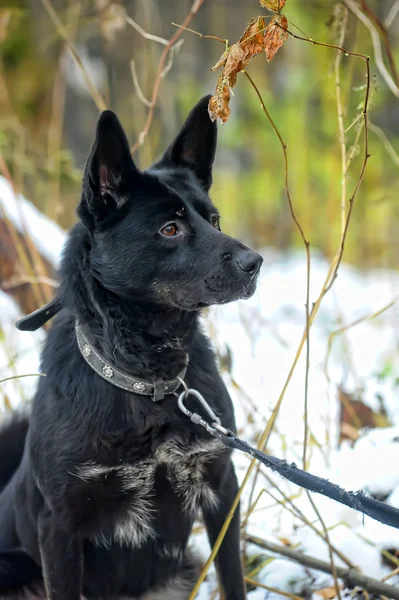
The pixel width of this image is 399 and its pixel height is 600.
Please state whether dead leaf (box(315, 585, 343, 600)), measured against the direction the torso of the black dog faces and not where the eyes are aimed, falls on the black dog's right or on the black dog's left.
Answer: on the black dog's left

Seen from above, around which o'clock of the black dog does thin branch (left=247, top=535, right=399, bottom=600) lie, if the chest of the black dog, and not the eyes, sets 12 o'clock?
The thin branch is roughly at 10 o'clock from the black dog.

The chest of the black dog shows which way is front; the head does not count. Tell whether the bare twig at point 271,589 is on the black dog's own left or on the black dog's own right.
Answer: on the black dog's own left

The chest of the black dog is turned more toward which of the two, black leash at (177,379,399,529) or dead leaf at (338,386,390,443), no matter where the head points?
the black leash

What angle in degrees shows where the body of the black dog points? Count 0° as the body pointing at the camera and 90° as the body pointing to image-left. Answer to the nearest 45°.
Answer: approximately 315°
